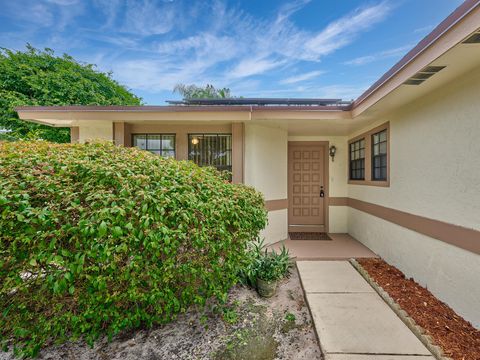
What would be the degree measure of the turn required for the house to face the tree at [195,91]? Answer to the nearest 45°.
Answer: approximately 135° to its right

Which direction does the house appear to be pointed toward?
toward the camera

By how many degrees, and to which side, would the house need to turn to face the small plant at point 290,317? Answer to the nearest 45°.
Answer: approximately 45° to its right

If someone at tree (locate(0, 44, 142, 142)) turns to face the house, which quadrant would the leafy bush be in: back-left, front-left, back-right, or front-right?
front-right

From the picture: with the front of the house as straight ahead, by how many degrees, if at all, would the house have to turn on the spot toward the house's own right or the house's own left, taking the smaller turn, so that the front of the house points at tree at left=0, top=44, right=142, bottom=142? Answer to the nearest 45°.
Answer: approximately 135° to the house's own right

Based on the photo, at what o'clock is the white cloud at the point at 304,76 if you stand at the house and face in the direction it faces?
The white cloud is roughly at 6 o'clock from the house.

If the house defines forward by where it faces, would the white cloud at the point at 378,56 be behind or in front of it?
behind
